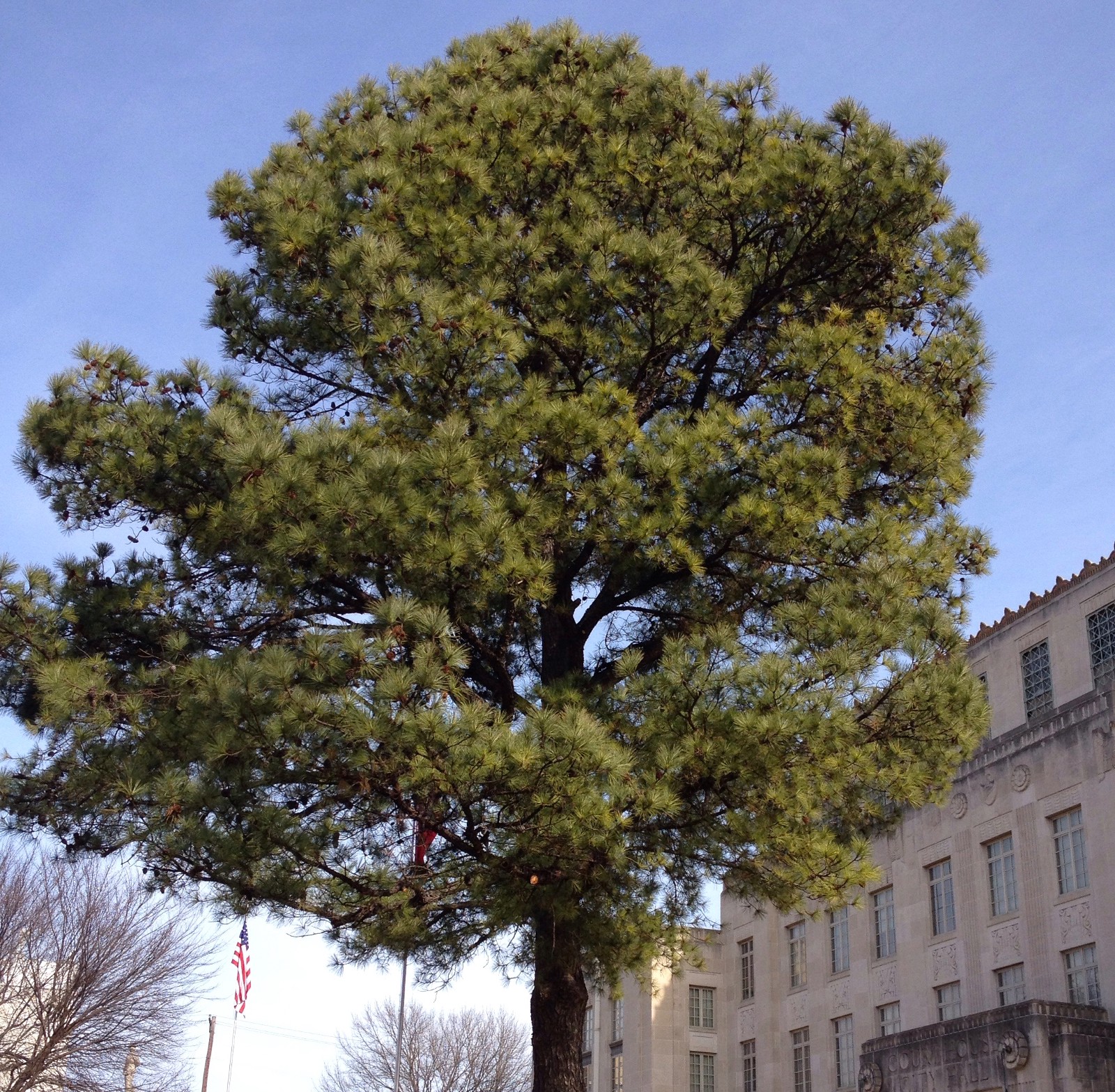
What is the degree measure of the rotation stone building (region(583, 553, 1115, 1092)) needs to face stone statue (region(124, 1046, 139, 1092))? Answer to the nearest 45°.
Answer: approximately 45° to its right

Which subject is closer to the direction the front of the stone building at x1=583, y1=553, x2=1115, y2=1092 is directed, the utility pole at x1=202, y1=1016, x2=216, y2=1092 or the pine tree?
the pine tree

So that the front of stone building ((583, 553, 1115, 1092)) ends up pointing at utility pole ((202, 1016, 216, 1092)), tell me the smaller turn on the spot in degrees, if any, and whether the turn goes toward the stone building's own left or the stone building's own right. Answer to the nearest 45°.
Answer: approximately 90° to the stone building's own right

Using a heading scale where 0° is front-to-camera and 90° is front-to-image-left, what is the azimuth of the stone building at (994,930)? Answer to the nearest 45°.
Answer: approximately 45°
